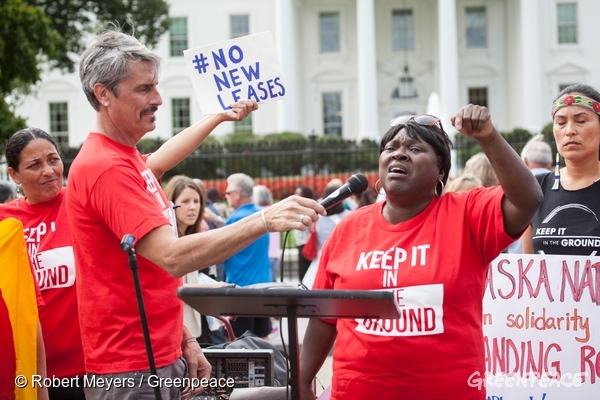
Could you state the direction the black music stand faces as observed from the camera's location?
facing away from the viewer

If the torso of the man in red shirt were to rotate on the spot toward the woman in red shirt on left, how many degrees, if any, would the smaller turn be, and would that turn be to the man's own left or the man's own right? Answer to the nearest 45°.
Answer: approximately 135° to the man's own left

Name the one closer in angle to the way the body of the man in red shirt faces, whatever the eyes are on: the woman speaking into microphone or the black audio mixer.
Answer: the woman speaking into microphone

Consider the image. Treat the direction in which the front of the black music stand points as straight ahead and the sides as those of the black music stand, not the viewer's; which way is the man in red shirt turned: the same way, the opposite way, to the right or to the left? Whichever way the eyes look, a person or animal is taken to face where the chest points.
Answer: to the right

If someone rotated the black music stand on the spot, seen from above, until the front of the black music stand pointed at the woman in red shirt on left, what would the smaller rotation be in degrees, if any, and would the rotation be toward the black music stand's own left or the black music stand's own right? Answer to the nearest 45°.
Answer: approximately 45° to the black music stand's own left

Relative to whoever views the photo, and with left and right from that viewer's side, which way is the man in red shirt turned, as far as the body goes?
facing to the right of the viewer

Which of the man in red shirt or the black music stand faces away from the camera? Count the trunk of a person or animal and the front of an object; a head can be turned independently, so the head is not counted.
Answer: the black music stand
